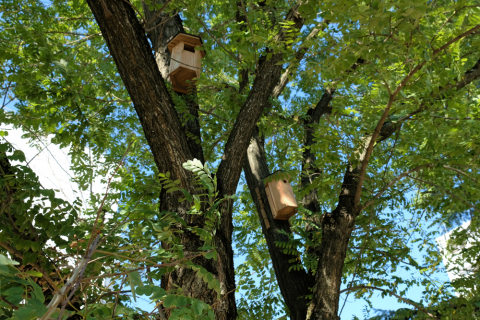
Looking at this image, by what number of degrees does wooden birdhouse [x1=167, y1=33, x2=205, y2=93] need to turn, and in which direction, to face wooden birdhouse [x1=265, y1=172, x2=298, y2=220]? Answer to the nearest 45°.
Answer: approximately 90° to its left

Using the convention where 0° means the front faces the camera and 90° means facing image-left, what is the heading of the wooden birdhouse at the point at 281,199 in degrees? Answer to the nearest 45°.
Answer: approximately 315°

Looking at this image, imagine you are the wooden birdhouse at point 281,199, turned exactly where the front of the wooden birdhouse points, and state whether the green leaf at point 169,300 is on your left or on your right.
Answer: on your right

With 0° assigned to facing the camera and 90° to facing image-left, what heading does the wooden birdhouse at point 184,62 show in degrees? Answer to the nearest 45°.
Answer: approximately 315°
